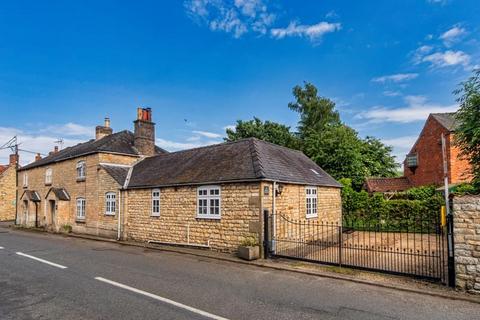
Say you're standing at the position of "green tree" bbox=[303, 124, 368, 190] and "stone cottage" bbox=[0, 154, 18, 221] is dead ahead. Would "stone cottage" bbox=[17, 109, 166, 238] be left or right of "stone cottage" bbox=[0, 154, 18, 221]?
left

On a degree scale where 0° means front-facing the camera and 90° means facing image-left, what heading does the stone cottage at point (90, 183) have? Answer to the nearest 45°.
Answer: approximately 45°

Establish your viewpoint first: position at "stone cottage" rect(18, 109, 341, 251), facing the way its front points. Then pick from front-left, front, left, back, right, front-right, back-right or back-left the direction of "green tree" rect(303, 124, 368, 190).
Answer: back

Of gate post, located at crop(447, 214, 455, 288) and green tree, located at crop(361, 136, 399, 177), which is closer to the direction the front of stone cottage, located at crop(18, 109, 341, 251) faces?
the gate post

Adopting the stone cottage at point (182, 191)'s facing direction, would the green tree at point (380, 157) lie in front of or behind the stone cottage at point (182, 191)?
behind

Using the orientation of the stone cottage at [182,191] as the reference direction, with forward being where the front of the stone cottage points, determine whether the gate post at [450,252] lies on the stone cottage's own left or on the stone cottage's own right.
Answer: on the stone cottage's own left

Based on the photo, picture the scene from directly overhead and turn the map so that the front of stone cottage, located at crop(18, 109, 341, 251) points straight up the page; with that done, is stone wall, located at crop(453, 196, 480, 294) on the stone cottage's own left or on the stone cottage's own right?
on the stone cottage's own left
